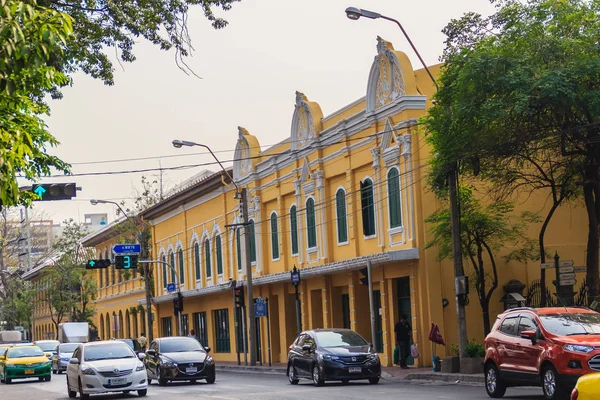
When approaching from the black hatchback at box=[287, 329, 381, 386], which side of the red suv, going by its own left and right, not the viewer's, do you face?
back

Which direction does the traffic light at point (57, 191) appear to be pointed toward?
toward the camera

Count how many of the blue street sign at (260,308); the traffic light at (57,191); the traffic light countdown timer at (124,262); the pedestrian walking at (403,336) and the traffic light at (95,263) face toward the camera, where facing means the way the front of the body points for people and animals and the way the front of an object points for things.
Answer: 5

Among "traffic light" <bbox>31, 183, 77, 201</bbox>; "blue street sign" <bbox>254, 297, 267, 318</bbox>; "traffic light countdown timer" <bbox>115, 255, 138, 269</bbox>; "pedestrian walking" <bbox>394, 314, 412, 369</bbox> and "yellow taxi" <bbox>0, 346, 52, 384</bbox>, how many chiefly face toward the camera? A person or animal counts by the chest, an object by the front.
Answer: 5

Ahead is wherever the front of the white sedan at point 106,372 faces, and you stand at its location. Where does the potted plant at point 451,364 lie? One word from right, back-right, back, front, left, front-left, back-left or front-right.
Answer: front-left

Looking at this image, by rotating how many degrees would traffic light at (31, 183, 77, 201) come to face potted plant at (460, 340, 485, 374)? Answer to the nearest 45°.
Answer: approximately 90° to its left

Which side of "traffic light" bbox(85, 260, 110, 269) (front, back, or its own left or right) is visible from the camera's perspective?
front

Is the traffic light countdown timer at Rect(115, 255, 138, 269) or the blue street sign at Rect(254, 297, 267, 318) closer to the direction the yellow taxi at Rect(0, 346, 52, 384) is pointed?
the blue street sign

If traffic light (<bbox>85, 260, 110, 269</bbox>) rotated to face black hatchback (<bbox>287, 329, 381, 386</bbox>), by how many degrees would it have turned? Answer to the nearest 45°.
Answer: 0° — it already faces it

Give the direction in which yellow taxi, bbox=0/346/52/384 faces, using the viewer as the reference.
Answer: facing the viewer

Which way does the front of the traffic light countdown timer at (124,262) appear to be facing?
toward the camera

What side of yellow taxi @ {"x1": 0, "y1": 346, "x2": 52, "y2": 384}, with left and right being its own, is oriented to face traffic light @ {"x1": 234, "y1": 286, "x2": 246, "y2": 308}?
left

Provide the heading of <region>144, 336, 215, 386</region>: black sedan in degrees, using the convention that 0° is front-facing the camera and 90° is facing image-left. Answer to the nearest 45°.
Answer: approximately 315°

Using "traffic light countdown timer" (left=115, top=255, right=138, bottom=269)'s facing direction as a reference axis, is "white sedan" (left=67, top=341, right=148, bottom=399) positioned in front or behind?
in front

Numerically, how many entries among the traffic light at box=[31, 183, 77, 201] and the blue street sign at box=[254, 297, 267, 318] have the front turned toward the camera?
2

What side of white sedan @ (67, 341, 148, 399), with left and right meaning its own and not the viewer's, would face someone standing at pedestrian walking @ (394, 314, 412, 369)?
left

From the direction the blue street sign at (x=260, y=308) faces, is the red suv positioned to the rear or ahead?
ahead
